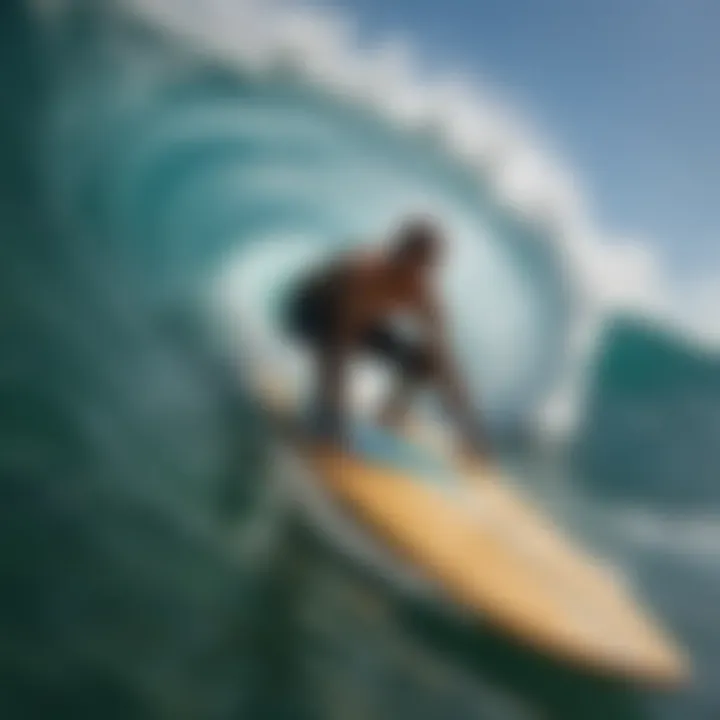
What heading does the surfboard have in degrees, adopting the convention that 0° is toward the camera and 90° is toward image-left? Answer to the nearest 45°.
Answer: approximately 315°
